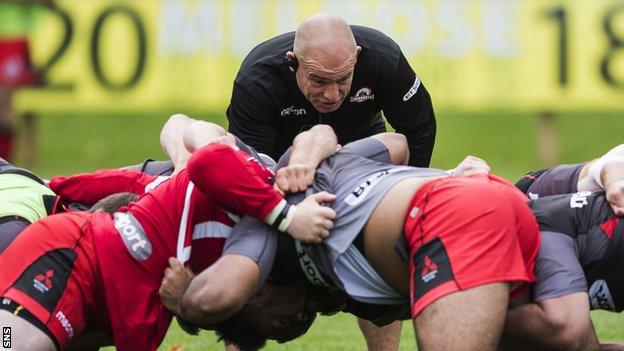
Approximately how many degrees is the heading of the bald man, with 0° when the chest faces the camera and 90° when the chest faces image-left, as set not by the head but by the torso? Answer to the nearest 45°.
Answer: approximately 0°

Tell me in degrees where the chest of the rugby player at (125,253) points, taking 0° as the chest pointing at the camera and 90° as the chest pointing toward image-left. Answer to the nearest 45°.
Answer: approximately 270°

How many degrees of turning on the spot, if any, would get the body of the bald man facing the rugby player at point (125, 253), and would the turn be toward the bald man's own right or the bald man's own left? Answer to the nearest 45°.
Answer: approximately 45° to the bald man's own right

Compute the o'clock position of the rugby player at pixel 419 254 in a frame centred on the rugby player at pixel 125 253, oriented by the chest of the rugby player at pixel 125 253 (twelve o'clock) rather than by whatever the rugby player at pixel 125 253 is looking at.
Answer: the rugby player at pixel 419 254 is roughly at 1 o'clock from the rugby player at pixel 125 253.

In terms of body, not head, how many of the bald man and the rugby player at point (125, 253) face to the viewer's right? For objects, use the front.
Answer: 1

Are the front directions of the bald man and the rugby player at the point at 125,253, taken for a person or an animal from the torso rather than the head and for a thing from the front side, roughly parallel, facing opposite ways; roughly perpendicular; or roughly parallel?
roughly perpendicular
